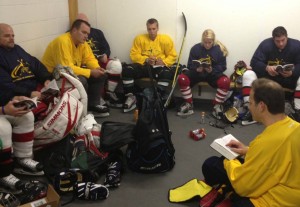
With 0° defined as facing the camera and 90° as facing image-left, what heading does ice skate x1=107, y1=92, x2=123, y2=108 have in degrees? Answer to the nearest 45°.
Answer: approximately 315°

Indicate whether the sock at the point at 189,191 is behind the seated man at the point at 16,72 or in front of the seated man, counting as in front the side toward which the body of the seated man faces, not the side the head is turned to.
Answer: in front

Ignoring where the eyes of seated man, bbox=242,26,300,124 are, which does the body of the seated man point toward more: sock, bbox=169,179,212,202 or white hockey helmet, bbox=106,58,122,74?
the sock

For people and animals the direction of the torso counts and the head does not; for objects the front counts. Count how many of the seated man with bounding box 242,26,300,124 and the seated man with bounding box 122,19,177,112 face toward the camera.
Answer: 2

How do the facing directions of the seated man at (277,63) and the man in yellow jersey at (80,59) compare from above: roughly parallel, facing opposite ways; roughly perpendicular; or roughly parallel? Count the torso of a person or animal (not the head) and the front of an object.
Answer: roughly perpendicular

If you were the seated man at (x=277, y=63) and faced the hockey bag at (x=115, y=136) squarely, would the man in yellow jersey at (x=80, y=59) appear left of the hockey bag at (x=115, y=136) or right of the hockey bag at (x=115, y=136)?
right

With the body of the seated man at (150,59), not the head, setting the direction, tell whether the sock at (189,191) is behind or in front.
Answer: in front

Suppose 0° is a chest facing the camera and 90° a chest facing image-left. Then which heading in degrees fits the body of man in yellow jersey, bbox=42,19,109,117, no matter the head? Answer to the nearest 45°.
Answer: approximately 315°

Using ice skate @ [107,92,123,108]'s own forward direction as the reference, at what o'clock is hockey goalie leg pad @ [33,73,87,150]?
The hockey goalie leg pad is roughly at 2 o'clock from the ice skate.
